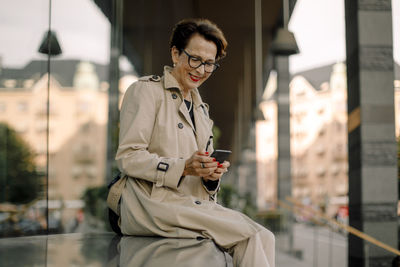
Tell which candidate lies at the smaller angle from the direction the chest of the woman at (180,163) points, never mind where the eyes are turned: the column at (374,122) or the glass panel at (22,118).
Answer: the column

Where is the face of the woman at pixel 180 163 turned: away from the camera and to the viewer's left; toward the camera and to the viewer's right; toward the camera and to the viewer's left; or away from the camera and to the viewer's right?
toward the camera and to the viewer's right

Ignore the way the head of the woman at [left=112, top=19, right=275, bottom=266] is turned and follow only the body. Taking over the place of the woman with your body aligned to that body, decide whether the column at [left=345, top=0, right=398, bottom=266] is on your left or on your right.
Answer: on your left

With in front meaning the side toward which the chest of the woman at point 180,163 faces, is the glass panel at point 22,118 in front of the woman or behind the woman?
behind

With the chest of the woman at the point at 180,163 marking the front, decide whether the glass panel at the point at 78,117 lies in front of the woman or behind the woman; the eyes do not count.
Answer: behind
